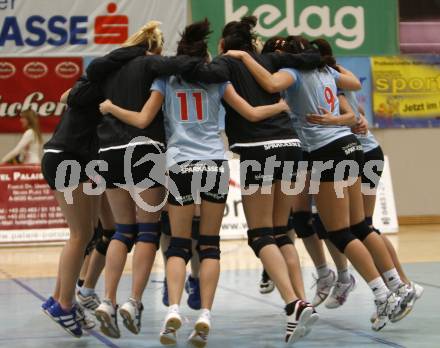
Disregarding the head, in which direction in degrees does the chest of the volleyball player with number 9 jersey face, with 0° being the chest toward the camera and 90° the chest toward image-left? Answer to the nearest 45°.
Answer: approximately 135°

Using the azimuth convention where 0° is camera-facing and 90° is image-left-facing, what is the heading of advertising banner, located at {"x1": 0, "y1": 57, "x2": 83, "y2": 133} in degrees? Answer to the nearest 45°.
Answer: approximately 0°

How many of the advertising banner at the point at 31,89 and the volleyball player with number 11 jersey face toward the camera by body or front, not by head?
1

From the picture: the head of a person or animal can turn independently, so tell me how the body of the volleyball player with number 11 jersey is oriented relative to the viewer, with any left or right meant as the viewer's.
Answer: facing away from the viewer

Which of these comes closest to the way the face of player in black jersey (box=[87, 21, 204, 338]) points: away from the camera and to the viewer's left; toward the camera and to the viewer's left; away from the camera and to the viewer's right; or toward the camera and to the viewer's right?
away from the camera and to the viewer's right

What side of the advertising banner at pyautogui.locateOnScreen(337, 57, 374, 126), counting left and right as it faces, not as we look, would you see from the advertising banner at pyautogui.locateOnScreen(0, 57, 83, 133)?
right

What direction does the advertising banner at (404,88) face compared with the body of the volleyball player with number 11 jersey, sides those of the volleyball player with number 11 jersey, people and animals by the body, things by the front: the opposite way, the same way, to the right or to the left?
the opposite way

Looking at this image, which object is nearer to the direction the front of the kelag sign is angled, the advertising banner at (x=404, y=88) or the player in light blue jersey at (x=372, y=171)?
the player in light blue jersey

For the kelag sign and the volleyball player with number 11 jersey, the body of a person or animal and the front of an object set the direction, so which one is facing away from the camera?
the volleyball player with number 11 jersey

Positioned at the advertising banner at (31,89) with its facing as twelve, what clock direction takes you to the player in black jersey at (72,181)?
The player in black jersey is roughly at 12 o'clock from the advertising banner.

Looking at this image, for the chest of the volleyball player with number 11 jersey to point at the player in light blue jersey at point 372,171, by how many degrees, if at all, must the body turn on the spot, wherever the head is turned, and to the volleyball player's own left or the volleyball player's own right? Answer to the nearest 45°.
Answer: approximately 45° to the volleyball player's own right

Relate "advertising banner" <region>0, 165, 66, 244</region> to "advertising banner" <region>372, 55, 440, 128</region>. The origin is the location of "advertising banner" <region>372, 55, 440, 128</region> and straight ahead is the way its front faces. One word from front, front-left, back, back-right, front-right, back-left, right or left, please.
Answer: front-right

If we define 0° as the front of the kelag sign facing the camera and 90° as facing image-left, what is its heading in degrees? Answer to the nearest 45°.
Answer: approximately 0°

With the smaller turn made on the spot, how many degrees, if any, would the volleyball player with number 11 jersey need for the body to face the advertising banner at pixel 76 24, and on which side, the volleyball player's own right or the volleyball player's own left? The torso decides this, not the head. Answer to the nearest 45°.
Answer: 0° — they already face it

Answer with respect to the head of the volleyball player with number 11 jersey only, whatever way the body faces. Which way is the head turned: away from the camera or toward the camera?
away from the camera
